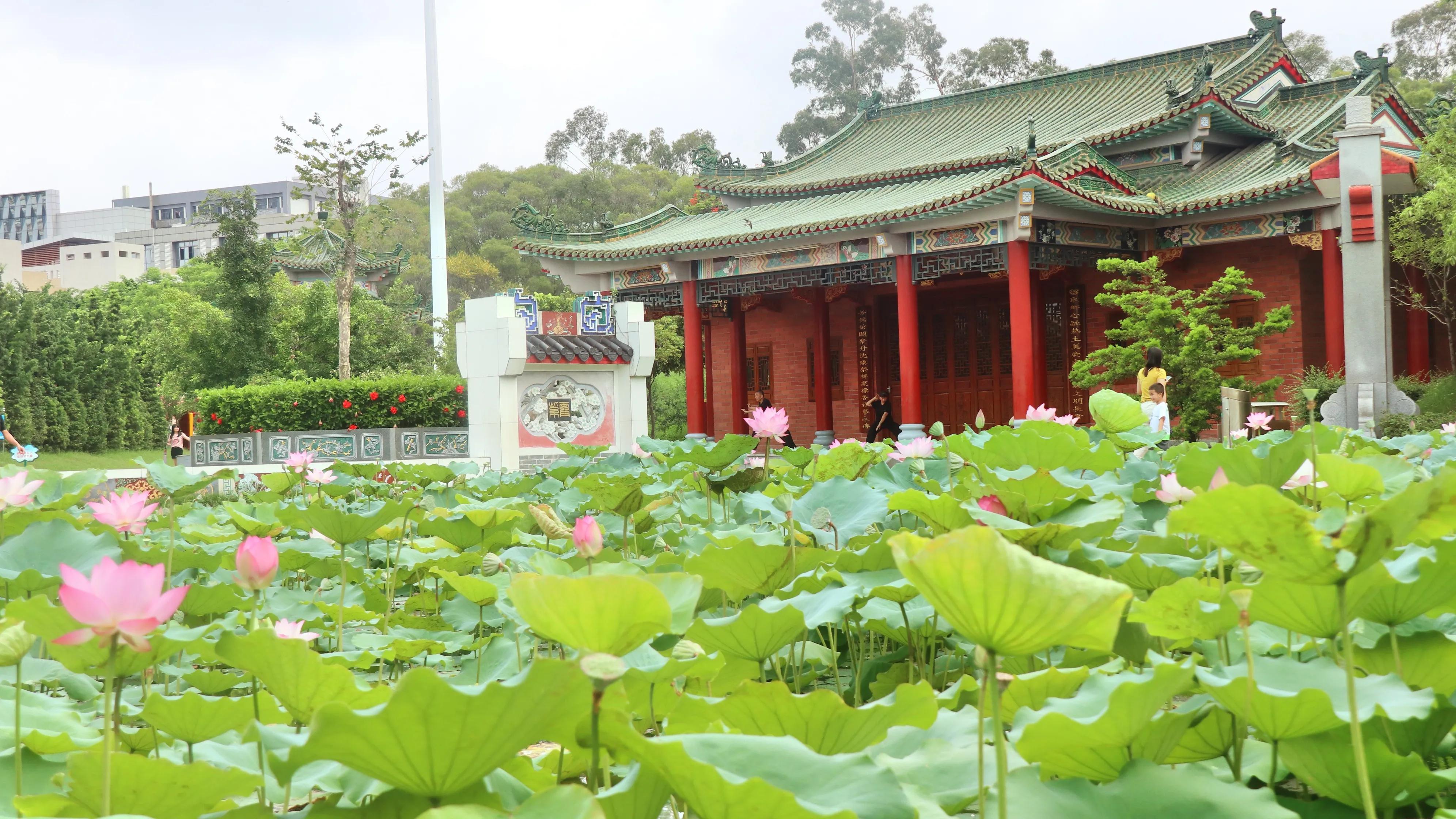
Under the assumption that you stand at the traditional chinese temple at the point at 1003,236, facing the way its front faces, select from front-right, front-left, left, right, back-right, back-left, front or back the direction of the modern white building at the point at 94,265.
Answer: right

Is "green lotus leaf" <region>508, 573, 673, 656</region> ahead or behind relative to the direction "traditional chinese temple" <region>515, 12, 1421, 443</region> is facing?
ahead

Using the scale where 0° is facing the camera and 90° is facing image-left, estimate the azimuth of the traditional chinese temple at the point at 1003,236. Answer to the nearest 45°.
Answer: approximately 45°

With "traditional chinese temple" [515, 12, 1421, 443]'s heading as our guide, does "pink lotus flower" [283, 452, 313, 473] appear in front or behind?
in front

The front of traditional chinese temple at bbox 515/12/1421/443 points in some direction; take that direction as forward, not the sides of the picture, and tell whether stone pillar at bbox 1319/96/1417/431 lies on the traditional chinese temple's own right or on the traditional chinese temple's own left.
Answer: on the traditional chinese temple's own left

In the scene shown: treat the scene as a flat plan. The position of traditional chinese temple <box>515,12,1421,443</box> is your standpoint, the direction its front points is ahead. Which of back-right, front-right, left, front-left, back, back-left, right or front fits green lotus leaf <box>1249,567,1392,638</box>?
front-left

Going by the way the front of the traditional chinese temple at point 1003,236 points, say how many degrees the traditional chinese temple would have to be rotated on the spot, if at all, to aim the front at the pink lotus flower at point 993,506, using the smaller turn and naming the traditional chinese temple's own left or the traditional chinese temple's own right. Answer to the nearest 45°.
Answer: approximately 45° to the traditional chinese temple's own left

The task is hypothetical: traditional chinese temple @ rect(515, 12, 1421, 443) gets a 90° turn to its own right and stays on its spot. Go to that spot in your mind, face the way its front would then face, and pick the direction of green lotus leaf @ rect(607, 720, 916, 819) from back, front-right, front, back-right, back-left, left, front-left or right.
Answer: back-left

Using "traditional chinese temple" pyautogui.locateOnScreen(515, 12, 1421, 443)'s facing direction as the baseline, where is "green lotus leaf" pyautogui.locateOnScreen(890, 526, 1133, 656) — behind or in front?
in front

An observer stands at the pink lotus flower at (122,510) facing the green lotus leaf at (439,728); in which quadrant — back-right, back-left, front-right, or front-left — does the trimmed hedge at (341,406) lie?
back-left

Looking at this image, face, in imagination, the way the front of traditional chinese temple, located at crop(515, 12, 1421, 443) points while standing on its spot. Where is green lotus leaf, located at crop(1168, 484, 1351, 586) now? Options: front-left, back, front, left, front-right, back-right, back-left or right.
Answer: front-left
